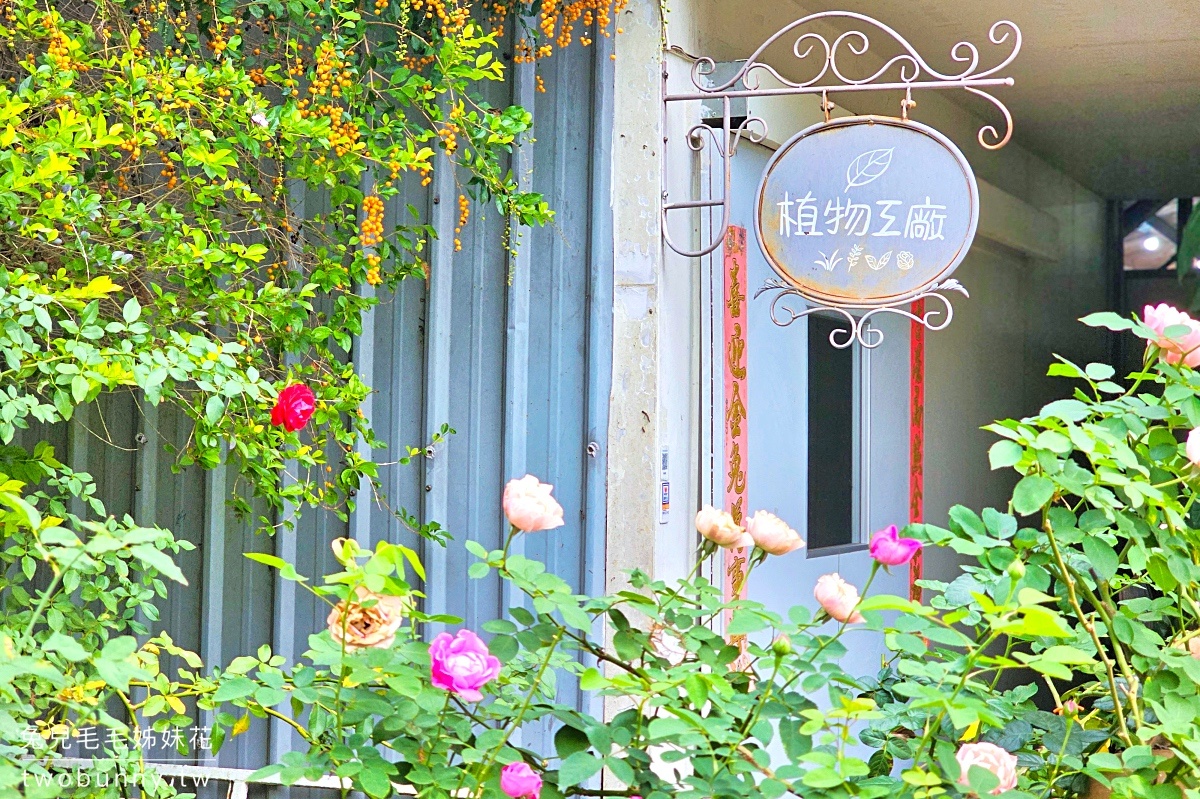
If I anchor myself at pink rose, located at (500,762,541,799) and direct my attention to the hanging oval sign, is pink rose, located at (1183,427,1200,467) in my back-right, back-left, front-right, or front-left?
front-right

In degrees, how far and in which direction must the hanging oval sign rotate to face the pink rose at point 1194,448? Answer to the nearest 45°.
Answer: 0° — it already faces it

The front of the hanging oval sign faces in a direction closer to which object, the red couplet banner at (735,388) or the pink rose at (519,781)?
the pink rose

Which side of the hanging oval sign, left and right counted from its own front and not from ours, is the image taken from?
front

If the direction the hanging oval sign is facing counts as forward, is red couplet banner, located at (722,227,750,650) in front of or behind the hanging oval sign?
behind

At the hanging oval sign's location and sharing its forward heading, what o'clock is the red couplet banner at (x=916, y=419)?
The red couplet banner is roughly at 6 o'clock from the hanging oval sign.

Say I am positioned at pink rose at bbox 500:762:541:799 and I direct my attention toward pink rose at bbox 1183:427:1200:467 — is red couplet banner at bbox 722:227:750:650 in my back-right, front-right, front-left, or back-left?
front-left

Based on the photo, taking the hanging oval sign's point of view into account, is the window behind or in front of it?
behind

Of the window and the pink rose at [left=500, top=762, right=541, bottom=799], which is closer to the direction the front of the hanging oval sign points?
the pink rose

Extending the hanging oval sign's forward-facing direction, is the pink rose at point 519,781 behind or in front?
in front

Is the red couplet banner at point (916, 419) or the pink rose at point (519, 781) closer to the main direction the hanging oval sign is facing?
the pink rose
